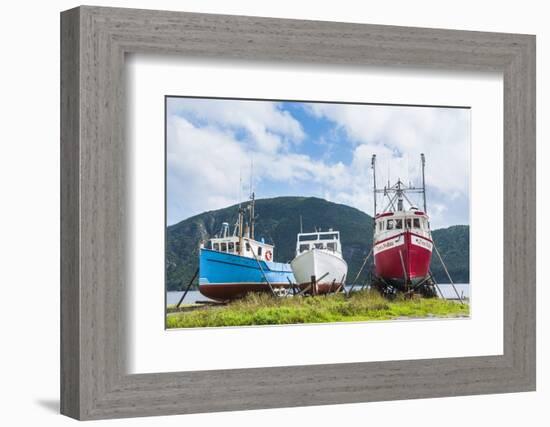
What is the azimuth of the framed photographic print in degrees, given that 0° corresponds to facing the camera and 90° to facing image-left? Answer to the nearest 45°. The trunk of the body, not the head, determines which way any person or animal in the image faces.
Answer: approximately 315°
